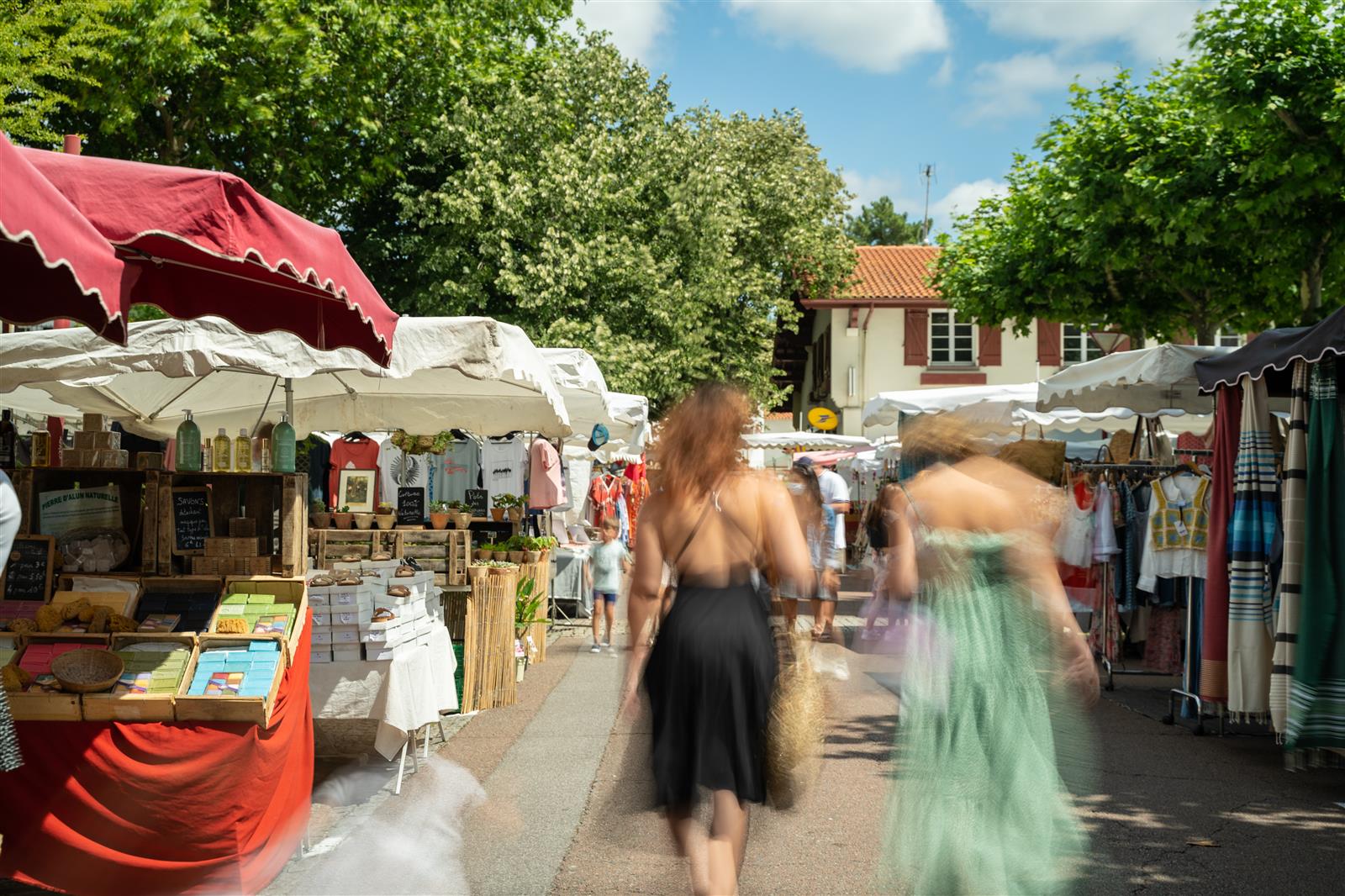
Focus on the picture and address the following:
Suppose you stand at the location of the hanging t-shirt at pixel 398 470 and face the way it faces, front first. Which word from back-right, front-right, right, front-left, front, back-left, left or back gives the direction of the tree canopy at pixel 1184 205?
left

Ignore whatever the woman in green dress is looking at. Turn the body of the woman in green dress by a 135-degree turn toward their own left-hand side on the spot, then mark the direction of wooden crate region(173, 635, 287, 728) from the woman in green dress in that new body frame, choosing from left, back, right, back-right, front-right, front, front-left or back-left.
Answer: front-right

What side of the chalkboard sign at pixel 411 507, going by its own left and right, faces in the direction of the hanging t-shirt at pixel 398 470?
back

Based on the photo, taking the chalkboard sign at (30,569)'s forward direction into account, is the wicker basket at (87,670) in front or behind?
in front

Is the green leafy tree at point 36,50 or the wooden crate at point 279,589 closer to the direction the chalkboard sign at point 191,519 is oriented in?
the wooden crate

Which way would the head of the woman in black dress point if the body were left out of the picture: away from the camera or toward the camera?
away from the camera

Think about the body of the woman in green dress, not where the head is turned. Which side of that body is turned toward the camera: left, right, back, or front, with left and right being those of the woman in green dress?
back

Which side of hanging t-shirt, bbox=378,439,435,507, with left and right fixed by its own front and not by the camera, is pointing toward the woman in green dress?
front

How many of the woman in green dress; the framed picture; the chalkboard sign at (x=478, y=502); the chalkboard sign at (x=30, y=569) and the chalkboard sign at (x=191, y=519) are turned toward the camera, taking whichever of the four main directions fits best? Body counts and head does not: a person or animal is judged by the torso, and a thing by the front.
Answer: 4

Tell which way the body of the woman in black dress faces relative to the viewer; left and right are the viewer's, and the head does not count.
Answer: facing away from the viewer
